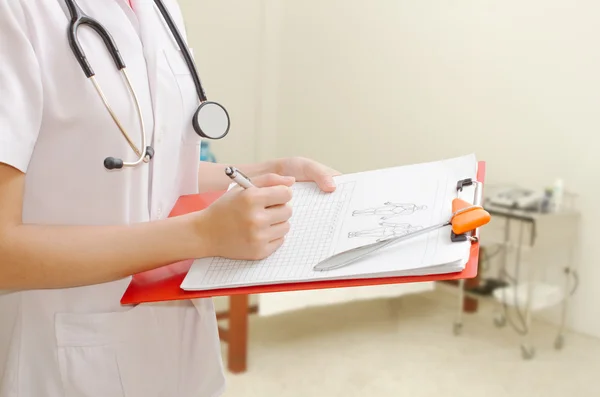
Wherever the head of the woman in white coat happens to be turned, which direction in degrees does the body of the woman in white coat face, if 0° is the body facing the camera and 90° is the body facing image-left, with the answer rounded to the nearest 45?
approximately 315°

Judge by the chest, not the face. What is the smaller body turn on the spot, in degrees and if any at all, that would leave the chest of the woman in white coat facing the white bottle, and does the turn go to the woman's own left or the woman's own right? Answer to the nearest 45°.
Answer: approximately 90° to the woman's own left
